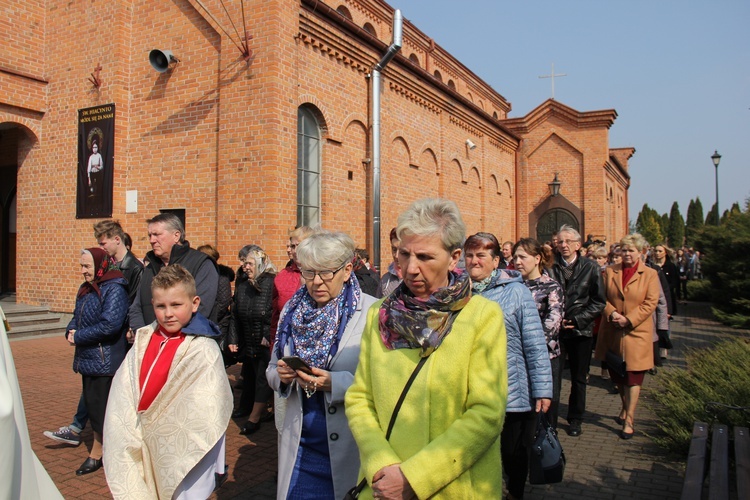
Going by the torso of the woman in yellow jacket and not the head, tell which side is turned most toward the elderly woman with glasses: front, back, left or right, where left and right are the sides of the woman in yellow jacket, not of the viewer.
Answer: right

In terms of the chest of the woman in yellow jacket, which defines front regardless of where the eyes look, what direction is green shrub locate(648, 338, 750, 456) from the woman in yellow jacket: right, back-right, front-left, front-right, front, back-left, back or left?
back

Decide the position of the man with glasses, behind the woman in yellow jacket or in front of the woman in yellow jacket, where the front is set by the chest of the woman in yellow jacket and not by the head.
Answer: behind

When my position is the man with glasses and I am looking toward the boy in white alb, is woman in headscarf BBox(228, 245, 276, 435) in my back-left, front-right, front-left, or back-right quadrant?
front-right

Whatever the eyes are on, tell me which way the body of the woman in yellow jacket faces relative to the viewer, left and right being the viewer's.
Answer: facing the viewer and to the left of the viewer

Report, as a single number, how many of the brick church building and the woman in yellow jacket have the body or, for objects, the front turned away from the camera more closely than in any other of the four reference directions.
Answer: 0
